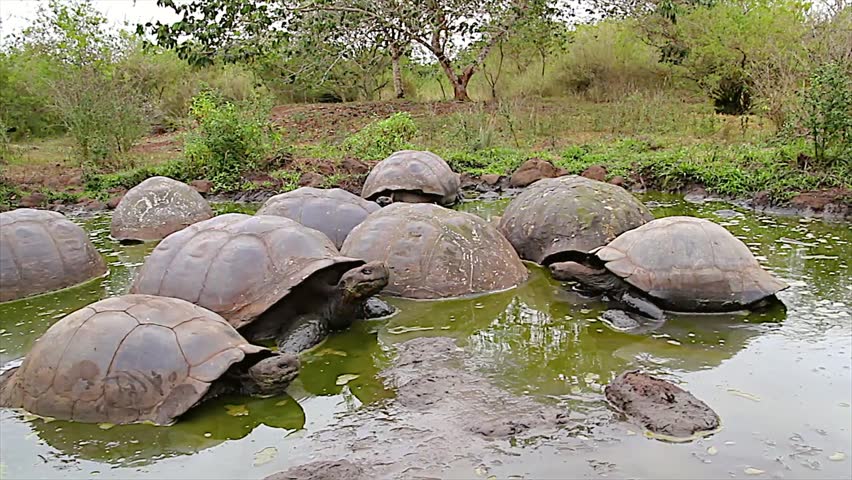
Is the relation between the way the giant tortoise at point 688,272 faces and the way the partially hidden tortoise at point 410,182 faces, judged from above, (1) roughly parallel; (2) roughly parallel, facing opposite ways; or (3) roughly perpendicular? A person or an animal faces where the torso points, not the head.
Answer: roughly perpendicular

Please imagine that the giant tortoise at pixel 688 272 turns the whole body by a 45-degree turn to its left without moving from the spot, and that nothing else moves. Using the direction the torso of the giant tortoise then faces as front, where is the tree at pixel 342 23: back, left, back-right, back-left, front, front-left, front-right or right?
right

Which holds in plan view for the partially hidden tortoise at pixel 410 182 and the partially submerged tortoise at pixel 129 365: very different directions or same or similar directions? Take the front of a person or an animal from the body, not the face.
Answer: very different directions

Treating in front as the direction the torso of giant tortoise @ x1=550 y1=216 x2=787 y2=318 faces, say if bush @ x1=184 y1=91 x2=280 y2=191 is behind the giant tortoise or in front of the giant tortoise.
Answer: in front

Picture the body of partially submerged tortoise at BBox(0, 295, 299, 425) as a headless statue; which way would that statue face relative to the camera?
to the viewer's right

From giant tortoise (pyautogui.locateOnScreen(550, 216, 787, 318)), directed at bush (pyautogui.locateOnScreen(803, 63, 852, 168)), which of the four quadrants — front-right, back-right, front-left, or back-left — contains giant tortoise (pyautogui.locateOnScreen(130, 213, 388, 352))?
back-left

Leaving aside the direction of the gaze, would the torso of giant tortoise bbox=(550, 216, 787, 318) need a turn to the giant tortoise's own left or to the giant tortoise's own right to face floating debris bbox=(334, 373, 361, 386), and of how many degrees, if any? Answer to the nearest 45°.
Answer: approximately 45° to the giant tortoise's own left

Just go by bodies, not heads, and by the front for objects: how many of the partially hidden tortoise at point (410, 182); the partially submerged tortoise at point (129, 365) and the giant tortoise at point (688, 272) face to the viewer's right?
1

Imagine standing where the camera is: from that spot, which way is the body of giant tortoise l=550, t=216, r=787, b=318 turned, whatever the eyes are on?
to the viewer's left

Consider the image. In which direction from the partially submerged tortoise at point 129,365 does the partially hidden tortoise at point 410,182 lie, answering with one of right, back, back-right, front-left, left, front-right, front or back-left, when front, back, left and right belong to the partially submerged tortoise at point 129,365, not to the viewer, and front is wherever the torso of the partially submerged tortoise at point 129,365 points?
front-left

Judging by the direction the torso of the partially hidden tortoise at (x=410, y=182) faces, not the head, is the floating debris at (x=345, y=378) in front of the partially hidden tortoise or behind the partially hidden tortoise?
in front

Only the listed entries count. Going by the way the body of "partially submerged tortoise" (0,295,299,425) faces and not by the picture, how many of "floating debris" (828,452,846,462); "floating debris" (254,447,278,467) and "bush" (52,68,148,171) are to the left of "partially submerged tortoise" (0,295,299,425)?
1

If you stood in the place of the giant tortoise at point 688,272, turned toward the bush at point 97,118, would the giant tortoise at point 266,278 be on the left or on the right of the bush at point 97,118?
left
